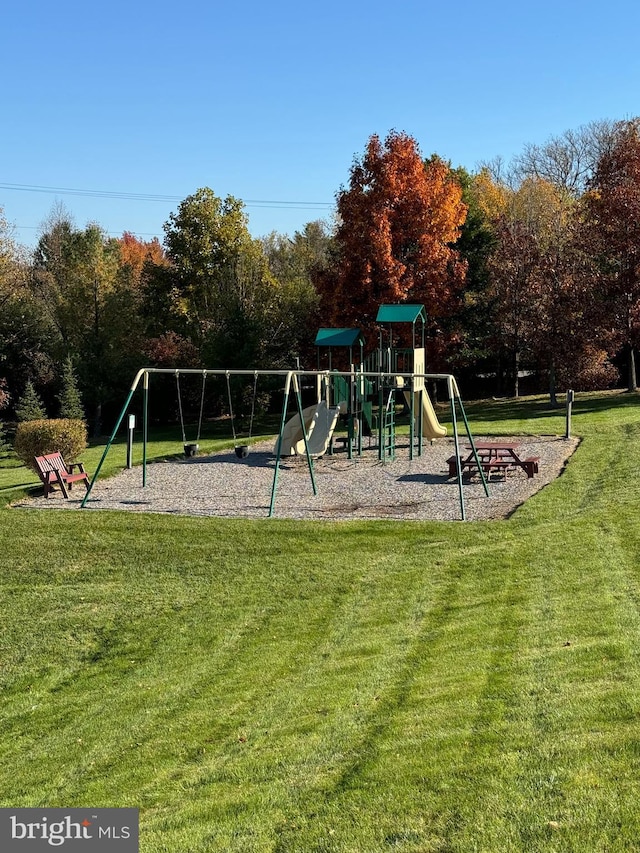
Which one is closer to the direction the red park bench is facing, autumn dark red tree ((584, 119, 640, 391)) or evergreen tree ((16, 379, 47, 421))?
the autumn dark red tree

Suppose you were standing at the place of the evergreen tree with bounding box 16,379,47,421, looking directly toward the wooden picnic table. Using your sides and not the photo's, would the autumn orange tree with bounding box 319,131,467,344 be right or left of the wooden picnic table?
left

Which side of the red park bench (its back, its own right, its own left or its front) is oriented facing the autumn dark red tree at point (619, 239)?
left

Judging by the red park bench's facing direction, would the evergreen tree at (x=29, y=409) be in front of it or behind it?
behind

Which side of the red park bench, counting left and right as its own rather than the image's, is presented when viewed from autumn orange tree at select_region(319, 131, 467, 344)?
left

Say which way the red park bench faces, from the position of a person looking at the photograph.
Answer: facing the viewer and to the right of the viewer

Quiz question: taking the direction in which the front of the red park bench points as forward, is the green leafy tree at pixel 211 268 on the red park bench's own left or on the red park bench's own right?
on the red park bench's own left

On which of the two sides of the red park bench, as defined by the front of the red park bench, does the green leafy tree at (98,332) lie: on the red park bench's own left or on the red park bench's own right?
on the red park bench's own left

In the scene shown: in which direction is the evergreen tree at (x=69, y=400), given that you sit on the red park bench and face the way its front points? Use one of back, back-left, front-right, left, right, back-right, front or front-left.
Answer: back-left

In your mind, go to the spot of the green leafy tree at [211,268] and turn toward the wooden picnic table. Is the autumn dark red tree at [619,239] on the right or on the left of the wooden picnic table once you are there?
left
